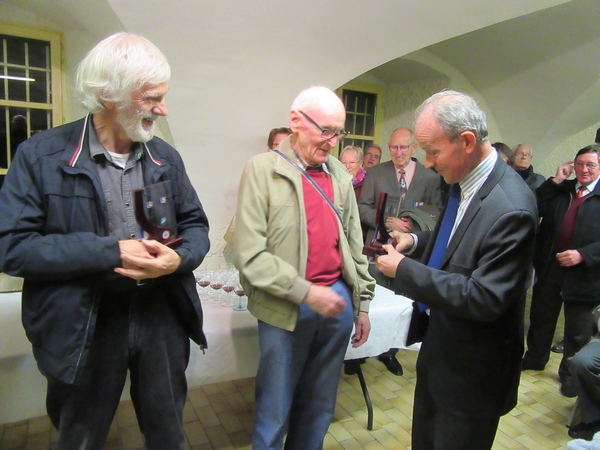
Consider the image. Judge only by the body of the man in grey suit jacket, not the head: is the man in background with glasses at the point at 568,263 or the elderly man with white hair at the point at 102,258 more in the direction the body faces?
the elderly man with white hair

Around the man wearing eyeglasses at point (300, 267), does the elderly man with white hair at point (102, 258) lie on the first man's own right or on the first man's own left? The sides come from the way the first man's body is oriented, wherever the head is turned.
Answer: on the first man's own right

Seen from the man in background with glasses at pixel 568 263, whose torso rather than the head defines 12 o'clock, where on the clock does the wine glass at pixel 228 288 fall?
The wine glass is roughly at 1 o'clock from the man in background with glasses.

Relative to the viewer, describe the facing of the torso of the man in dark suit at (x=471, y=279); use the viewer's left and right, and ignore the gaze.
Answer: facing to the left of the viewer

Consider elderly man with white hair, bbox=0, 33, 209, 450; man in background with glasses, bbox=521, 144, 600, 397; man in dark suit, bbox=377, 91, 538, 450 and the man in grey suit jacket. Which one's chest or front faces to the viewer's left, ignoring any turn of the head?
the man in dark suit

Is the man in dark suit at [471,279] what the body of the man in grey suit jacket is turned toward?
yes

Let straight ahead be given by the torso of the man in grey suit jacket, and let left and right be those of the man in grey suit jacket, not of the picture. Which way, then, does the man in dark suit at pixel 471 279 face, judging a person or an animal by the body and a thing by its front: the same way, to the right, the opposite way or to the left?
to the right

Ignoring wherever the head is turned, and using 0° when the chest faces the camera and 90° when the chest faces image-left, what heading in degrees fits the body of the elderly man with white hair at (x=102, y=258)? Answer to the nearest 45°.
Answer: approximately 315°

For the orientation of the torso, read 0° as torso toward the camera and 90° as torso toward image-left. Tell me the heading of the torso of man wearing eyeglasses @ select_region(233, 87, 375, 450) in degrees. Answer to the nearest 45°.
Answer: approximately 315°

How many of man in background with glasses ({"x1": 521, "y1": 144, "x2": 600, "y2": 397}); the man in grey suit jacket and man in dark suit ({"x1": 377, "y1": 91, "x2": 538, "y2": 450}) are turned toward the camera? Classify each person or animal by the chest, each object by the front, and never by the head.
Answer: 2

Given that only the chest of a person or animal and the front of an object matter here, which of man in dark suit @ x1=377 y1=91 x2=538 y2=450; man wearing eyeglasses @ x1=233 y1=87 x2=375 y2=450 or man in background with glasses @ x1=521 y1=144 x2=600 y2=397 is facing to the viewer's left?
the man in dark suit

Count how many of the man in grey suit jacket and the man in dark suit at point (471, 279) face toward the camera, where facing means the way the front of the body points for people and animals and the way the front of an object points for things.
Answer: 1

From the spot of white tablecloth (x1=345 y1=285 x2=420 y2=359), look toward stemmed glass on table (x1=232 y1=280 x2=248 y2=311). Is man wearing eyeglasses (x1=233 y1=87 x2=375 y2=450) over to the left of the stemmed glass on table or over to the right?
left
